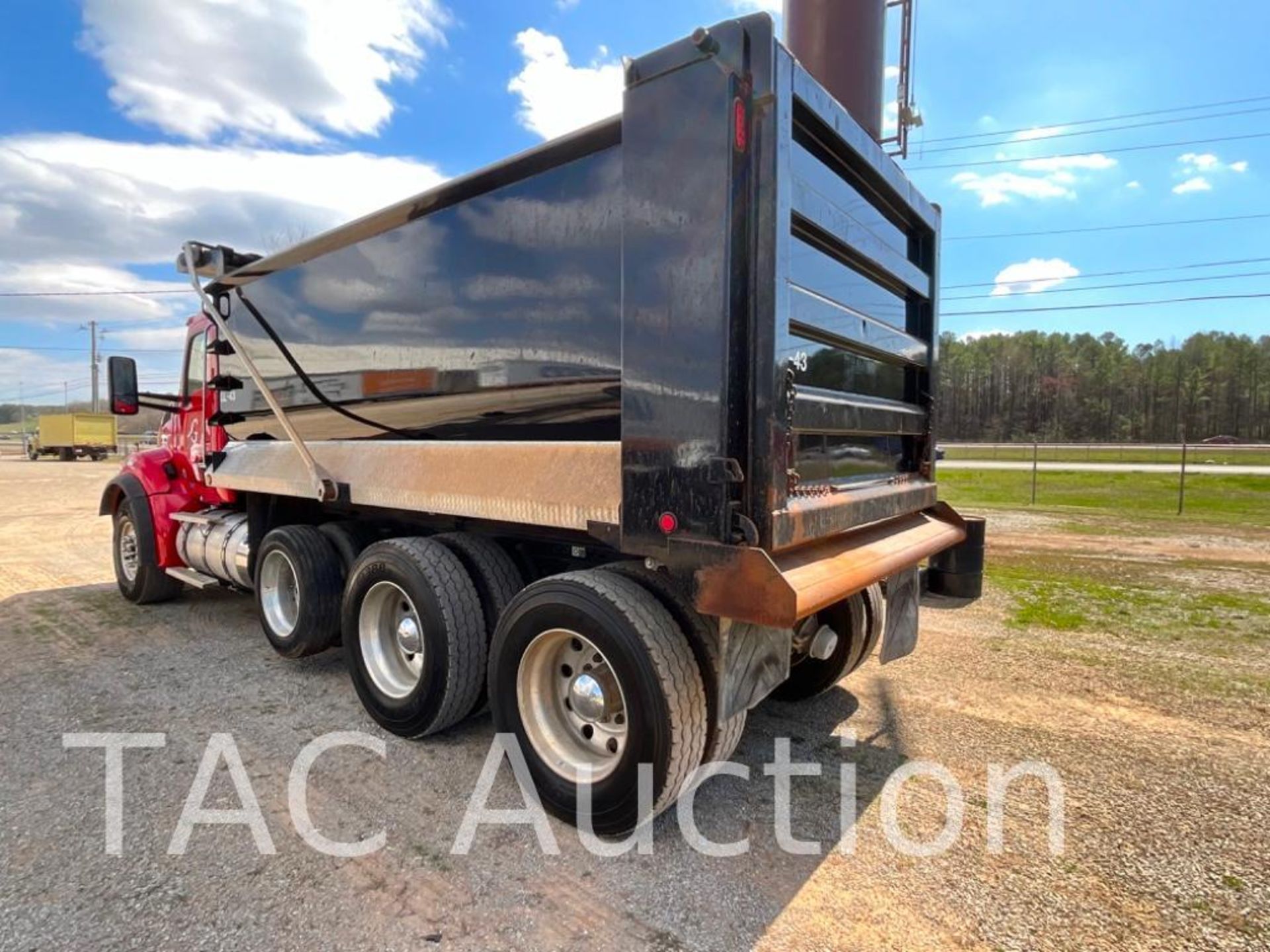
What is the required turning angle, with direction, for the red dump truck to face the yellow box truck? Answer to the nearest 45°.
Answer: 0° — it already faces it

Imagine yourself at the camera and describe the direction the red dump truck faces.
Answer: facing away from the viewer and to the left of the viewer
